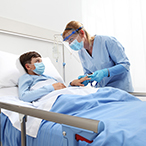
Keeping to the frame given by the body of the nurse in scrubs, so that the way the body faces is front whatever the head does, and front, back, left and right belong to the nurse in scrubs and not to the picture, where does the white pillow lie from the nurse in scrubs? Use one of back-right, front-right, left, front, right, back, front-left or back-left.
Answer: front-right

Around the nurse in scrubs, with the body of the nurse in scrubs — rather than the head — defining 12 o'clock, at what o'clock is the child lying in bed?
The child lying in bed is roughly at 1 o'clock from the nurse in scrubs.

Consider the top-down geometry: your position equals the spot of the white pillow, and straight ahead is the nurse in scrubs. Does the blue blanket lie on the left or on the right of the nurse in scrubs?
right

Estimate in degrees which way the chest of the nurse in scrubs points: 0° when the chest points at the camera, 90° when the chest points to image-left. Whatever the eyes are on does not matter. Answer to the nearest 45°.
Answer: approximately 45°
